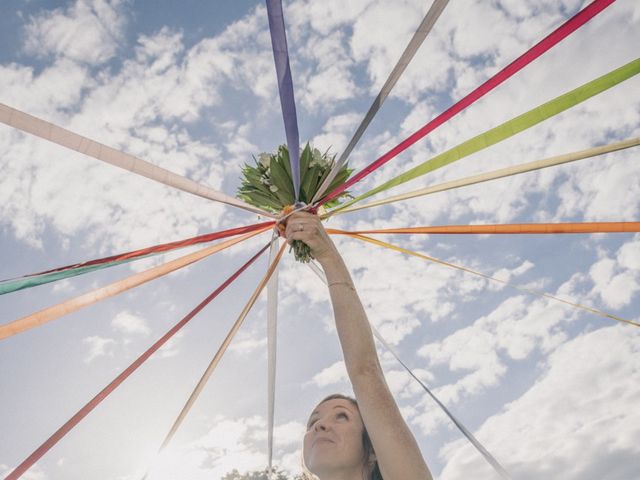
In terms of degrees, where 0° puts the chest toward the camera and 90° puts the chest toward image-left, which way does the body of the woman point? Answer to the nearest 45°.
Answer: approximately 45°
